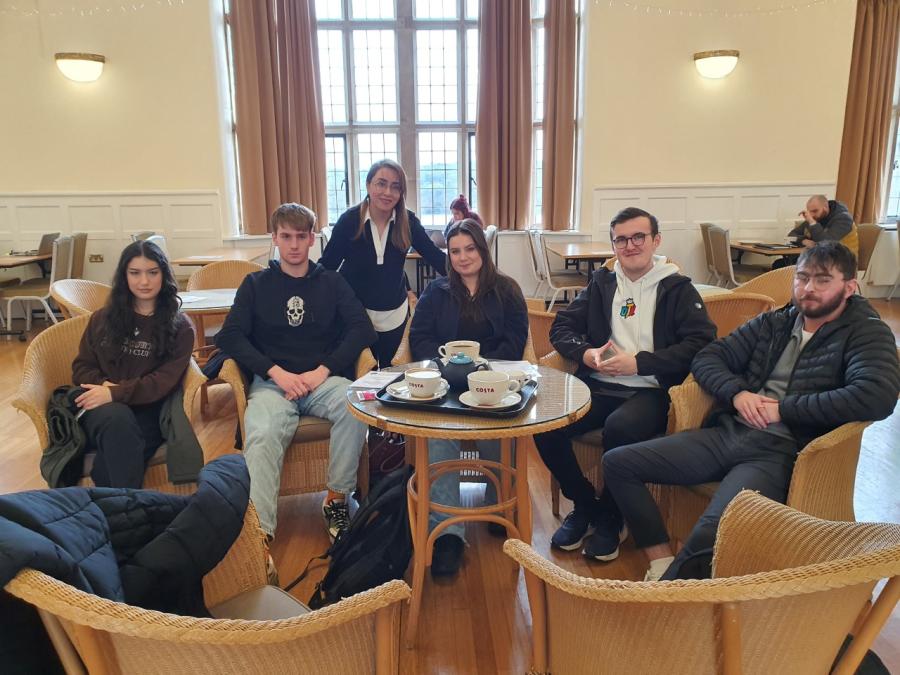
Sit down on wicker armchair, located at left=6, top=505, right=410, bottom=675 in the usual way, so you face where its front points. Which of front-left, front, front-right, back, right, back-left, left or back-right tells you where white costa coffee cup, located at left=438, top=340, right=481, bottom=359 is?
front

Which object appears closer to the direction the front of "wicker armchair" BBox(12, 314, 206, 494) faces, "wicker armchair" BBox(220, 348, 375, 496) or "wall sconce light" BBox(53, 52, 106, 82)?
the "wicker armchair" BBox(220, 348, 375, 496)

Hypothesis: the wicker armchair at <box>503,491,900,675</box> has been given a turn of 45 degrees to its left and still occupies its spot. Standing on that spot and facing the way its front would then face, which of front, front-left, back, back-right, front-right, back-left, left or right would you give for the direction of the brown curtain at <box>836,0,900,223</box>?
right

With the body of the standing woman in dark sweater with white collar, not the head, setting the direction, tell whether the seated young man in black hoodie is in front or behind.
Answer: in front

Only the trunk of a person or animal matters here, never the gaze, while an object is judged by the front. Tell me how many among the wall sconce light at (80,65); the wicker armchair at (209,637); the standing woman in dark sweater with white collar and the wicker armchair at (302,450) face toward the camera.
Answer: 3

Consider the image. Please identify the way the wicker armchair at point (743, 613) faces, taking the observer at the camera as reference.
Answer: facing away from the viewer and to the left of the viewer

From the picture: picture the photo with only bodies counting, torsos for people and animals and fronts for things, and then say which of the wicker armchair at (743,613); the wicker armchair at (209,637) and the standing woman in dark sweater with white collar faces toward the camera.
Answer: the standing woman in dark sweater with white collar

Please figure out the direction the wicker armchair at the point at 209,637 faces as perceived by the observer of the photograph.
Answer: facing away from the viewer and to the right of the viewer

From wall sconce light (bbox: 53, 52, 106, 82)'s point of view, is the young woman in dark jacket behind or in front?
in front

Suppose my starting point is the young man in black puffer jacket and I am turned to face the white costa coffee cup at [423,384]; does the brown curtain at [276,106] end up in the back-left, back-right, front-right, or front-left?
front-right

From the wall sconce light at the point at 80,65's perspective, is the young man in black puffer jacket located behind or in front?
in front

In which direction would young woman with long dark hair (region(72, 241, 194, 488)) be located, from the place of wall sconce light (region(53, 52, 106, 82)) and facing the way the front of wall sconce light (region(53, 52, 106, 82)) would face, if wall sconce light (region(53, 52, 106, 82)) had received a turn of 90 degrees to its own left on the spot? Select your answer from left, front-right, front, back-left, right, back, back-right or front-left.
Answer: right

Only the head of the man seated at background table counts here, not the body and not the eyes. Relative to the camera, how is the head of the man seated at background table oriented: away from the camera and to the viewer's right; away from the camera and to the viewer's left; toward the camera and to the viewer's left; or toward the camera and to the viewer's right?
toward the camera and to the viewer's left

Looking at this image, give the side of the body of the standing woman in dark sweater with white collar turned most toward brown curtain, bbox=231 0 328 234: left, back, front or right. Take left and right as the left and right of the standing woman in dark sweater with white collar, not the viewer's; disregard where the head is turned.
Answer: back

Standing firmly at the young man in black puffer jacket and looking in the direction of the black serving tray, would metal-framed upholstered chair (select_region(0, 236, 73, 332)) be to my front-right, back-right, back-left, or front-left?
front-right

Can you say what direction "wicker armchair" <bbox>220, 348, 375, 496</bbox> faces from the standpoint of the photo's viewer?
facing the viewer
